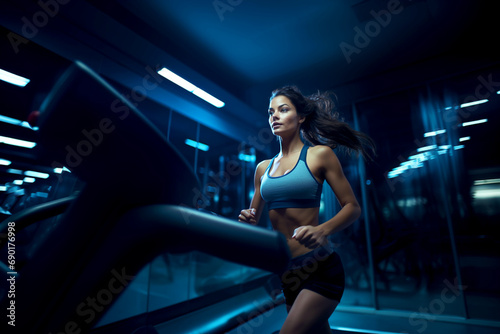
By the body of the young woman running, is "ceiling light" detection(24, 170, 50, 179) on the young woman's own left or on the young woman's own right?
on the young woman's own right

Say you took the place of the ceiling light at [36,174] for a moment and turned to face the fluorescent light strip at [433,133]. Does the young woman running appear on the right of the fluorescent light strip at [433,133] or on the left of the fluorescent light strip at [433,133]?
right

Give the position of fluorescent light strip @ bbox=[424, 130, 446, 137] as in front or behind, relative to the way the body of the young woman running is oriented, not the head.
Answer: behind

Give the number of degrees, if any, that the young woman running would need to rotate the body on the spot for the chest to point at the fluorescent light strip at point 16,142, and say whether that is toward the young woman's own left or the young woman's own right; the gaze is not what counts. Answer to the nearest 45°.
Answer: approximately 45° to the young woman's own right

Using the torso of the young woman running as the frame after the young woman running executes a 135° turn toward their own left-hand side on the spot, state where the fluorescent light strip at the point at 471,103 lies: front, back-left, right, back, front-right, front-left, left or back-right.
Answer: front-left

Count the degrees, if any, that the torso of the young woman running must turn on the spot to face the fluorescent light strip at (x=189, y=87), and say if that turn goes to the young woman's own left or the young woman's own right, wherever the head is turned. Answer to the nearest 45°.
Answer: approximately 90° to the young woman's own right

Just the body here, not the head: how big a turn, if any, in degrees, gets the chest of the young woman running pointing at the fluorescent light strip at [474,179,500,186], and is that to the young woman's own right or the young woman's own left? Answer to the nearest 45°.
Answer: approximately 180°

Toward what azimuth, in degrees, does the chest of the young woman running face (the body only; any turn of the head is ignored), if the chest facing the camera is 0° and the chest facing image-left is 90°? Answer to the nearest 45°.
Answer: approximately 45°

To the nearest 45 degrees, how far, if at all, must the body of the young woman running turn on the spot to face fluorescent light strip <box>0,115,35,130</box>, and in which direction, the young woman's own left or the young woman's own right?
approximately 45° to the young woman's own right

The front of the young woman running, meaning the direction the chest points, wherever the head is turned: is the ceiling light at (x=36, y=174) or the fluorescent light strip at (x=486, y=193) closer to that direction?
the ceiling light
